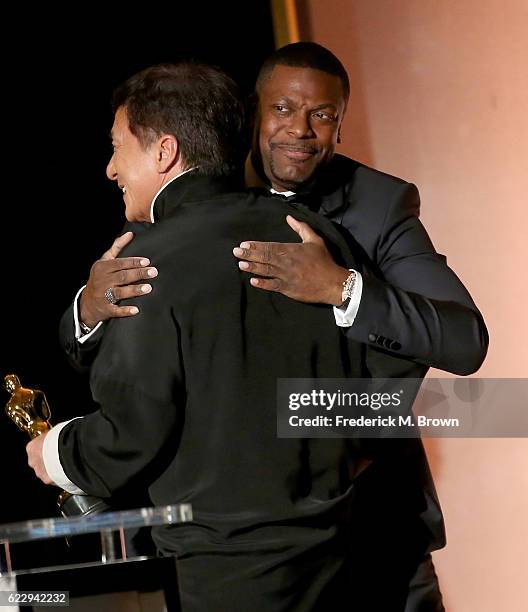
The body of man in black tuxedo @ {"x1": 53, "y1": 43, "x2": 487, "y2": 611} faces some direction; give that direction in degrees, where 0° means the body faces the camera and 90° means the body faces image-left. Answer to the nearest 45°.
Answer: approximately 45°

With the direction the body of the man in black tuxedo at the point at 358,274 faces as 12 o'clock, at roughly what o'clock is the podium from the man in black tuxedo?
The podium is roughly at 12 o'clock from the man in black tuxedo.
